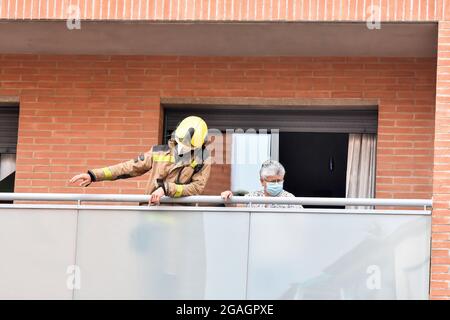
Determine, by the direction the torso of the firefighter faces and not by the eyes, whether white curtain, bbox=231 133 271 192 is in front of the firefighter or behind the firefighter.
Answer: behind

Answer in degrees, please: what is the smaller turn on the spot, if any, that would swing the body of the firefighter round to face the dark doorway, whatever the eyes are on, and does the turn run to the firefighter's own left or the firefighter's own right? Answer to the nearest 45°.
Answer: approximately 180°

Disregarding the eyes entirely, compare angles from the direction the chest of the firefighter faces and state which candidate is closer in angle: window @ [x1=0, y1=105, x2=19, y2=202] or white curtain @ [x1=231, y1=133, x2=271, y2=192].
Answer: the window

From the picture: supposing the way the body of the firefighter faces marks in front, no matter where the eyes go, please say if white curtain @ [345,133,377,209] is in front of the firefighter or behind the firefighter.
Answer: behind

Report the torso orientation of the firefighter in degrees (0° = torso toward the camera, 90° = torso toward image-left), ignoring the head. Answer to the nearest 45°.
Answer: approximately 45°

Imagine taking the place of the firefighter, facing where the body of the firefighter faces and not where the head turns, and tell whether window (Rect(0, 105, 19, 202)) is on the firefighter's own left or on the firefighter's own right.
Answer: on the firefighter's own right

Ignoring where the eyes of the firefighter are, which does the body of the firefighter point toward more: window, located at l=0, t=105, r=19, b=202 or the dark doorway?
the window
